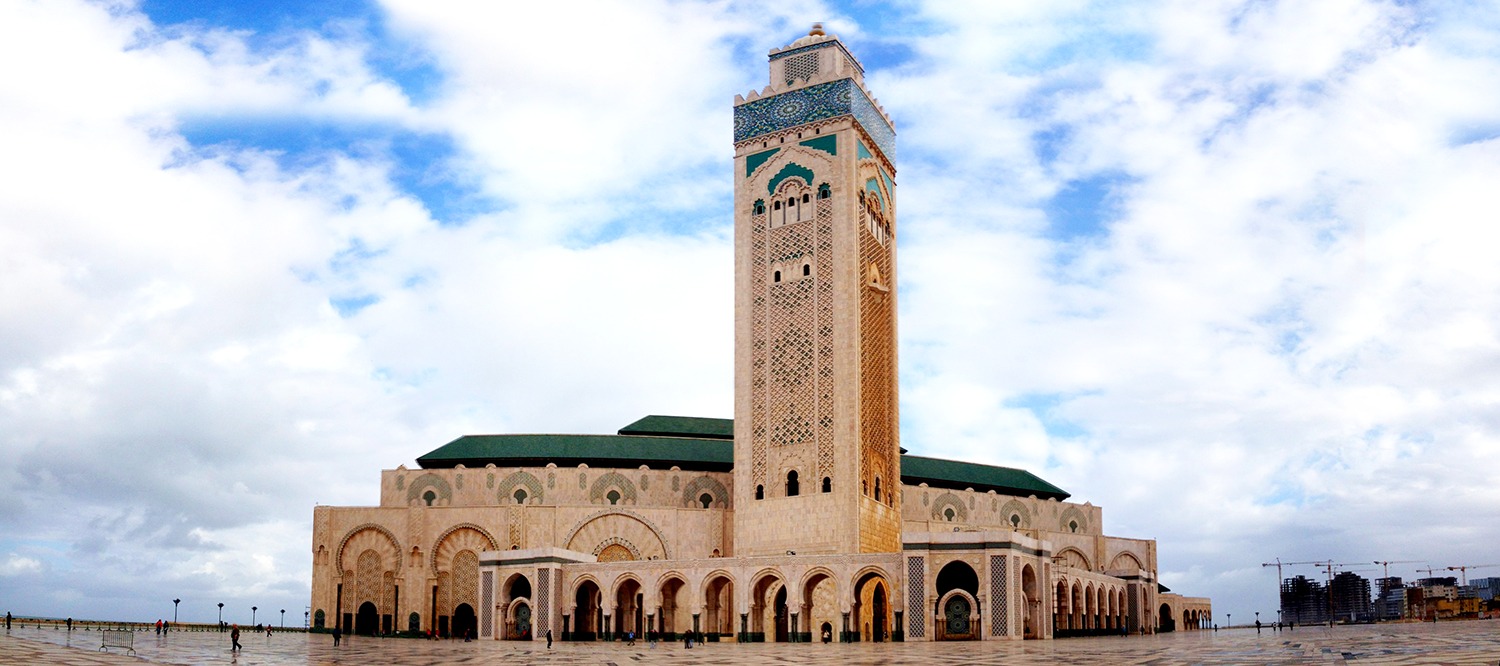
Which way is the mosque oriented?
toward the camera
